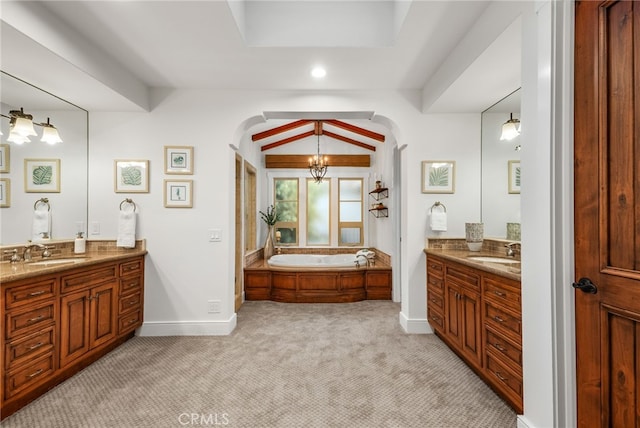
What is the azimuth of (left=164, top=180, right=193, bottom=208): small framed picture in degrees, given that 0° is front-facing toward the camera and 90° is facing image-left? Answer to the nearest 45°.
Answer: approximately 0°

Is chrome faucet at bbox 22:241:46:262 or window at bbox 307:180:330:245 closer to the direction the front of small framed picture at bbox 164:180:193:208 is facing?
the chrome faucet

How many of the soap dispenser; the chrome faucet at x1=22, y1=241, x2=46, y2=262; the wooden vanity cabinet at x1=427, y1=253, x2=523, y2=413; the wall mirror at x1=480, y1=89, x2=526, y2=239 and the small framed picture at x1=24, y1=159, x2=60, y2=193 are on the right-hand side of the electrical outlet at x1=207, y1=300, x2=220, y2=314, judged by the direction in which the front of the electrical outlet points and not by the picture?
3

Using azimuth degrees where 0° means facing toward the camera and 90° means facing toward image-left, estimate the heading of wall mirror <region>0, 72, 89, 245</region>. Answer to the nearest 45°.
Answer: approximately 315°

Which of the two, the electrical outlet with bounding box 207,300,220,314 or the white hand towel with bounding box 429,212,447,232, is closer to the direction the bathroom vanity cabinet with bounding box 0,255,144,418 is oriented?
the white hand towel

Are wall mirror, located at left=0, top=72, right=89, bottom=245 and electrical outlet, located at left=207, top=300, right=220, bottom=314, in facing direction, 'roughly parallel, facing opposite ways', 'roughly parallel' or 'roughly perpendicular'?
roughly perpendicular

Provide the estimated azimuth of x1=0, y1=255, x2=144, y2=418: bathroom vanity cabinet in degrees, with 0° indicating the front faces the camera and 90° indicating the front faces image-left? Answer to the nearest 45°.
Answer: approximately 315°

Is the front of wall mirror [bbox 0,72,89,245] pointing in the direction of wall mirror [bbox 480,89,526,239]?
yes
